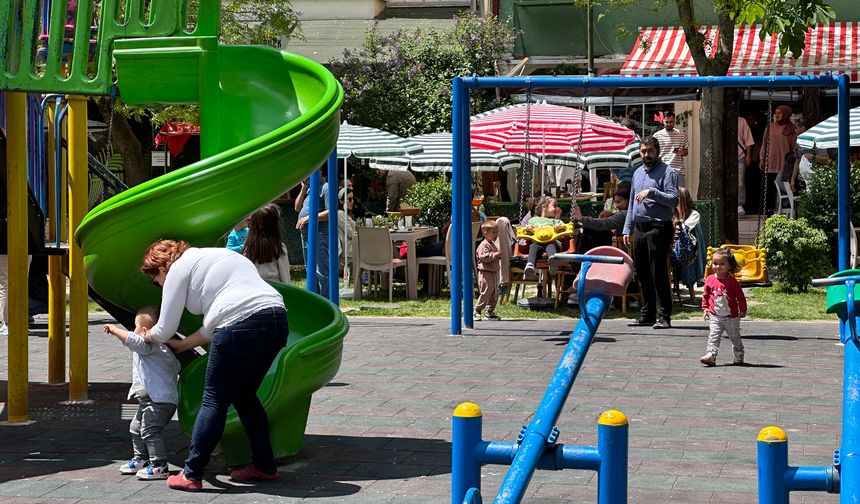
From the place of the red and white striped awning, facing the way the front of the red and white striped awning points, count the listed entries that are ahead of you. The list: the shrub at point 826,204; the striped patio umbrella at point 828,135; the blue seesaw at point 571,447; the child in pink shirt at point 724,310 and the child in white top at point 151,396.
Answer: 5

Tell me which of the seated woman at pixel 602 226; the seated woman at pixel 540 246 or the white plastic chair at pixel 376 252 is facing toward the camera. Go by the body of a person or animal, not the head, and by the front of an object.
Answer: the seated woman at pixel 540 246

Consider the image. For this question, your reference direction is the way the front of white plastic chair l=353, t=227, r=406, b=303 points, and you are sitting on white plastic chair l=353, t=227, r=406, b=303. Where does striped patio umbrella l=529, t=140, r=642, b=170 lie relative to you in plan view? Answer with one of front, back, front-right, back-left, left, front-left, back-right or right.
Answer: front

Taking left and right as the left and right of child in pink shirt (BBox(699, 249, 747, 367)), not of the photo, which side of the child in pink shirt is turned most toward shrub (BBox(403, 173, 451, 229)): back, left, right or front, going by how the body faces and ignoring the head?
right

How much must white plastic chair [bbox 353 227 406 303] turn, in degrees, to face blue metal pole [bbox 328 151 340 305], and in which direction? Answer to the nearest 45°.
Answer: approximately 135° to its right

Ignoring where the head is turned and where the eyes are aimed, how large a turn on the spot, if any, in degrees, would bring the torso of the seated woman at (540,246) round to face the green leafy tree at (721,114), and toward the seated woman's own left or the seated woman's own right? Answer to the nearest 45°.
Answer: approximately 135° to the seated woman's own left

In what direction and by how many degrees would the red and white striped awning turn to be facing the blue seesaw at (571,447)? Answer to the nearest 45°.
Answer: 0° — it already faces it

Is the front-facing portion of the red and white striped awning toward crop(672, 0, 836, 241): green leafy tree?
yes

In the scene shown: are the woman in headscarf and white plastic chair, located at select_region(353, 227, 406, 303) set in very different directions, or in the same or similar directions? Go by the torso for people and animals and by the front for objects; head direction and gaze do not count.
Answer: very different directions

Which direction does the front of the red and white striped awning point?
toward the camera

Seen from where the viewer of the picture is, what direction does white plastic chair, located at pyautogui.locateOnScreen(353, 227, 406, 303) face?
facing away from the viewer and to the right of the viewer

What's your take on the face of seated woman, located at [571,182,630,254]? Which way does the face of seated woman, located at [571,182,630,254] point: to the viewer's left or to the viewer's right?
to the viewer's left

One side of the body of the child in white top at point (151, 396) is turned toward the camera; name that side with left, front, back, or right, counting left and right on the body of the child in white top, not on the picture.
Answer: left

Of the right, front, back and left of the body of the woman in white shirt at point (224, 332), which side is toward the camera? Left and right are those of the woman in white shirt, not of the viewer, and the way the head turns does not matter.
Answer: left

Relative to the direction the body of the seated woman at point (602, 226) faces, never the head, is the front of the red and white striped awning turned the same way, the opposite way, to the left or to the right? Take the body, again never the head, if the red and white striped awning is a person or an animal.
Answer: to the left

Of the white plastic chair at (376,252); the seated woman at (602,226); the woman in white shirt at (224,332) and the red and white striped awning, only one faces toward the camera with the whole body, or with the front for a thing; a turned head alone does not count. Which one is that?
the red and white striped awning
